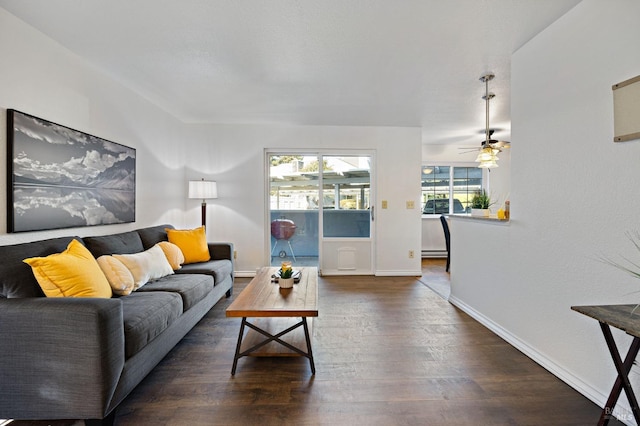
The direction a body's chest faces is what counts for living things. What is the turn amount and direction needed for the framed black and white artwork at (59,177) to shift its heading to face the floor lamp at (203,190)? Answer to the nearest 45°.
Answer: approximately 90° to its left

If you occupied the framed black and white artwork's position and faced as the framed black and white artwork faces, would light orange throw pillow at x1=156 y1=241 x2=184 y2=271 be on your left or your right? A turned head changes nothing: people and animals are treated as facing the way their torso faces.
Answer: on your left

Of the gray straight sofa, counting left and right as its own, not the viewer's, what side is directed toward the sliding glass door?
left

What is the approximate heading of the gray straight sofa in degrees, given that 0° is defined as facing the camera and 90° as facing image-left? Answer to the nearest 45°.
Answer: approximately 315°

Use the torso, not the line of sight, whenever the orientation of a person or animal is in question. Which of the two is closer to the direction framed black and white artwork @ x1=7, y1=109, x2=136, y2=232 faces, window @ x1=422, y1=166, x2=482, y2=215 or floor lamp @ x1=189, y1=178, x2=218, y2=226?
the window

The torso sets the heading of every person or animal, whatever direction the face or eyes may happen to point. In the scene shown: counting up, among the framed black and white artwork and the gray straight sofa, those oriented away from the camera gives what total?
0

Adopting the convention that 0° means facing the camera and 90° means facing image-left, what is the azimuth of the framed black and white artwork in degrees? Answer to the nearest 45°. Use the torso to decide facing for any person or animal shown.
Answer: approximately 315°

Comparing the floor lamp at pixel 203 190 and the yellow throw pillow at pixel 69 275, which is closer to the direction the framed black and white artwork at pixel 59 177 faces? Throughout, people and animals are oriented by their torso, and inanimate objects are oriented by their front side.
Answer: the yellow throw pillow

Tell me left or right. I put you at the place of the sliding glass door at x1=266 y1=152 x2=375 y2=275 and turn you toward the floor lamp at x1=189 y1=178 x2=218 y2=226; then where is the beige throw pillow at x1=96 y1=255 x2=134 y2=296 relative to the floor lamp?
left

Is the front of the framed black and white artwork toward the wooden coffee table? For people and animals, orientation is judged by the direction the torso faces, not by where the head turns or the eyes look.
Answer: yes
